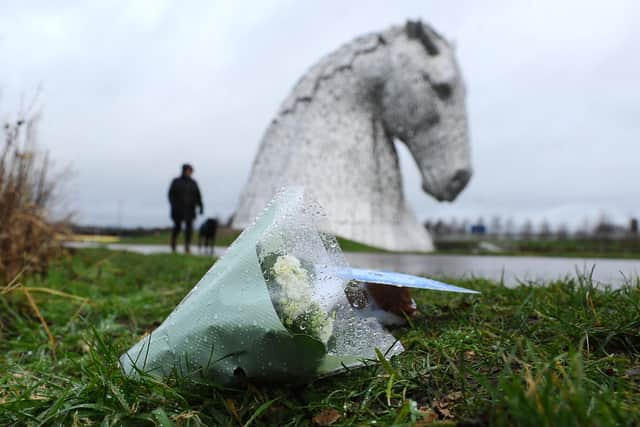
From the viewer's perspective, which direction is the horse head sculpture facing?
to the viewer's right

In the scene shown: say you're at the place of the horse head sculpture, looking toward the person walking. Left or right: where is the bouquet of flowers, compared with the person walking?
left

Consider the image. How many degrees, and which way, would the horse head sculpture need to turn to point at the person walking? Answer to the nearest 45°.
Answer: approximately 135° to its right

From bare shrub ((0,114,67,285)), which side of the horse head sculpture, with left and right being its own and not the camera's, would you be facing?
right

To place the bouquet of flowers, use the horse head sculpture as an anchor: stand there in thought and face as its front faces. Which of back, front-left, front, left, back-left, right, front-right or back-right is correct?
right

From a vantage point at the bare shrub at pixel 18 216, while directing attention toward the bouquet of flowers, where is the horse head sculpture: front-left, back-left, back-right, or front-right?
back-left
